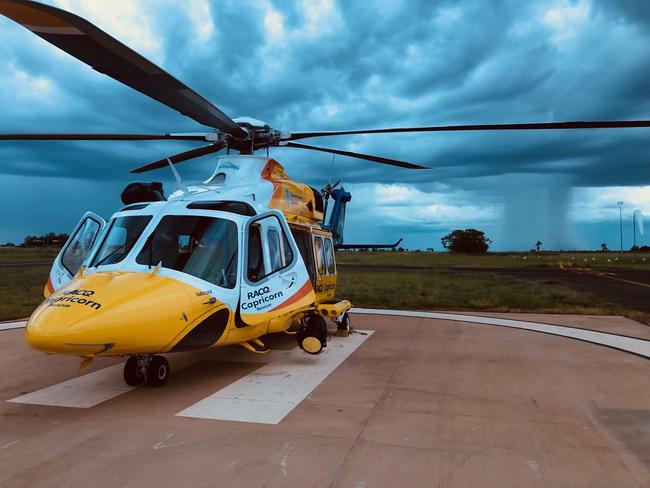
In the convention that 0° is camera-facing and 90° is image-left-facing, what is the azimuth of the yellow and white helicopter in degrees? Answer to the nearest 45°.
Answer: approximately 45°
